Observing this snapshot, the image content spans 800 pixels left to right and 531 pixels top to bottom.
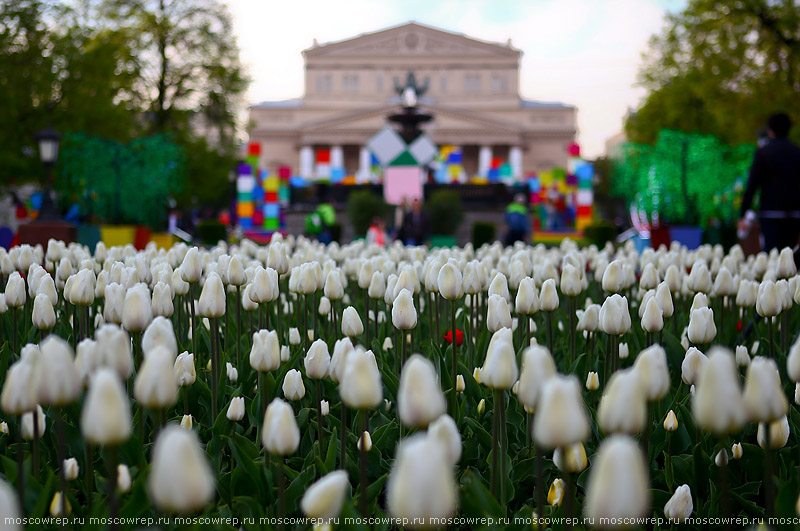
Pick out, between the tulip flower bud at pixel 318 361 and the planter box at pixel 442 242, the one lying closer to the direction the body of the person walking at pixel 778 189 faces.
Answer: the planter box

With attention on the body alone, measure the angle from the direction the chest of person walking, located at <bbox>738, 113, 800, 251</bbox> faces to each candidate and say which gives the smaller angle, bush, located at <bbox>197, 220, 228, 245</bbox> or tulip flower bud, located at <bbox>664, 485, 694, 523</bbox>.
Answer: the bush

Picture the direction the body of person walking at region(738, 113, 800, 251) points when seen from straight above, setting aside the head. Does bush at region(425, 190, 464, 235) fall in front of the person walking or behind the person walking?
in front

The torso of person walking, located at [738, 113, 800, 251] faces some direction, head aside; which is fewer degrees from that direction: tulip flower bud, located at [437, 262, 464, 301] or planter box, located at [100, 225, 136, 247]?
the planter box

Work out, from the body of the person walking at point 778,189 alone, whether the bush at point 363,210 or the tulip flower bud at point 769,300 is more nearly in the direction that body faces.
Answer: the bush
